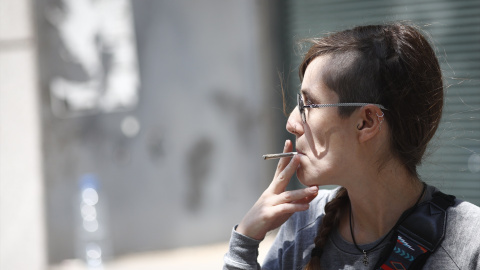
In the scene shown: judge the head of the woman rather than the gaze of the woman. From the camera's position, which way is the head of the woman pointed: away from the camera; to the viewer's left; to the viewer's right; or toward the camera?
to the viewer's left

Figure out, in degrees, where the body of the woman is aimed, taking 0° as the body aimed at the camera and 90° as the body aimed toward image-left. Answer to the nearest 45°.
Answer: approximately 45°
